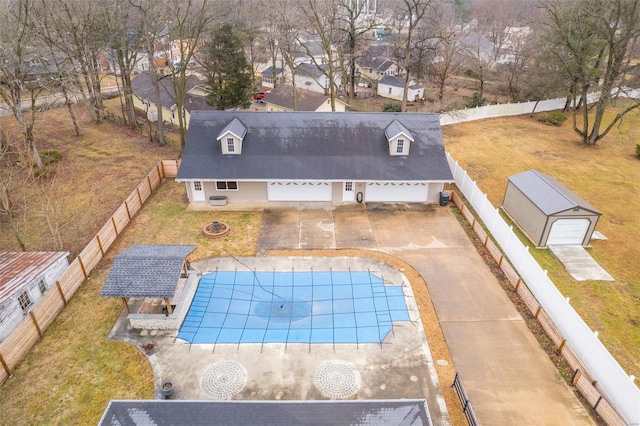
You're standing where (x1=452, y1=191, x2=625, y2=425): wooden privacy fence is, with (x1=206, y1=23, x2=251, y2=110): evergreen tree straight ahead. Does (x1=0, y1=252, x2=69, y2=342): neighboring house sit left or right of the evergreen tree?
left

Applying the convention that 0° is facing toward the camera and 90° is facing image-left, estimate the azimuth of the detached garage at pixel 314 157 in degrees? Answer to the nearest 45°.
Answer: approximately 0°

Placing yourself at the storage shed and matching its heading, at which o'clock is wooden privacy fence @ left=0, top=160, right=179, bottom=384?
The wooden privacy fence is roughly at 3 o'clock from the storage shed.

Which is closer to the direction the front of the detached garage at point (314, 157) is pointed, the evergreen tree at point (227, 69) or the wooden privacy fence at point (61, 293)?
the wooden privacy fence

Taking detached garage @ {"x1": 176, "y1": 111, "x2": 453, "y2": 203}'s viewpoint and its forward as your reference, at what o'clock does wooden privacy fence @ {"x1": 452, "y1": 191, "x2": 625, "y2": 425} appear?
The wooden privacy fence is roughly at 11 o'clock from the detached garage.

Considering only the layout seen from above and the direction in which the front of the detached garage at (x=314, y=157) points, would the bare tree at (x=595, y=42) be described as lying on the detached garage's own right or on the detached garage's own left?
on the detached garage's own left

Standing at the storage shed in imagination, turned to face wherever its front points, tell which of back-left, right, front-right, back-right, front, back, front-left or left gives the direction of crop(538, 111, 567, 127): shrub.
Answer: back-left

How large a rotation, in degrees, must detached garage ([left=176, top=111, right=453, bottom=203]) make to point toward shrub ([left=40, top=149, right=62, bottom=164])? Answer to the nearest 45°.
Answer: approximately 90° to its right

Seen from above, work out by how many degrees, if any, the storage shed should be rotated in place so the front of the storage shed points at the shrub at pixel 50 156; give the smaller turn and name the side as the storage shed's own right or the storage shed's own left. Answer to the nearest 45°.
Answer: approximately 135° to the storage shed's own right

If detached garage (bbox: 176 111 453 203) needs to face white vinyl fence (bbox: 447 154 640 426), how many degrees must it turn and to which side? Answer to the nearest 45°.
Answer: approximately 45° to its left

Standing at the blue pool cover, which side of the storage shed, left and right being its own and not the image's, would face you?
right
